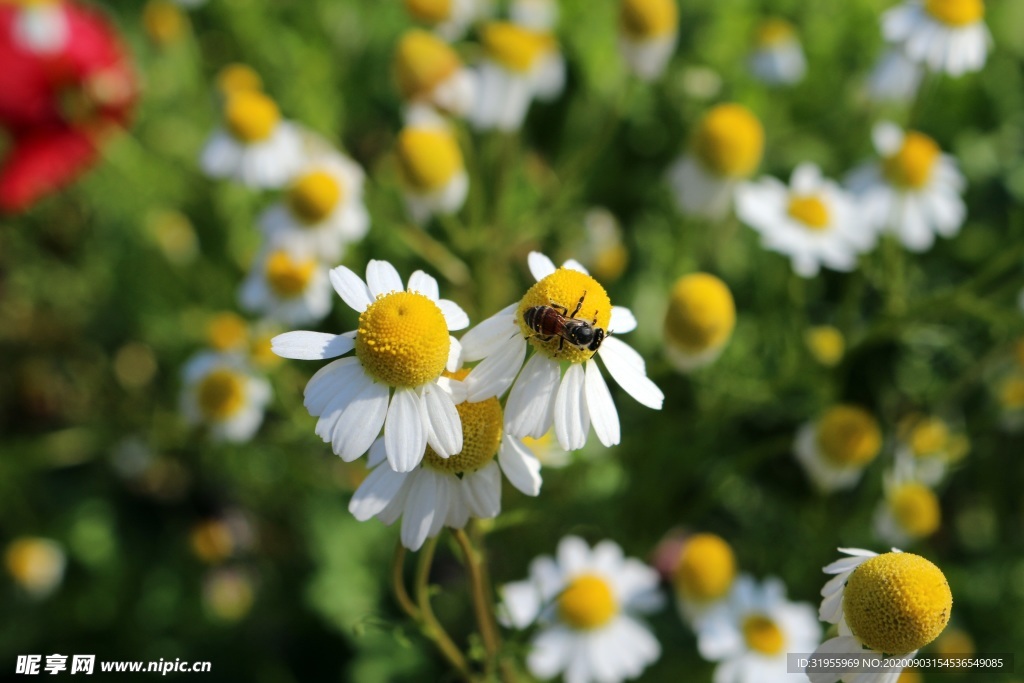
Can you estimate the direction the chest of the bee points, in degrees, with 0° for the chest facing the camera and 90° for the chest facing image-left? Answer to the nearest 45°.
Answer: approximately 270°

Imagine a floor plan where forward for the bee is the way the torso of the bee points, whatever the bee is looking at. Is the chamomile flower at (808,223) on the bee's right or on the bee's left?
on the bee's left

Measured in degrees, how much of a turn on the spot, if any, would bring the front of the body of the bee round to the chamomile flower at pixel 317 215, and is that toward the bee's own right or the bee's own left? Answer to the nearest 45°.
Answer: approximately 135° to the bee's own left

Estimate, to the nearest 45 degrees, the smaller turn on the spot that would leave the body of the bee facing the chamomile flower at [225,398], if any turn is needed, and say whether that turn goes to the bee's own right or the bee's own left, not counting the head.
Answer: approximately 135° to the bee's own left
